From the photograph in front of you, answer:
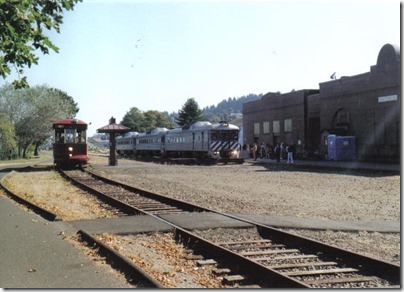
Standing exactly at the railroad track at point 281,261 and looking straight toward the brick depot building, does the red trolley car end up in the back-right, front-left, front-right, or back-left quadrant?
front-left

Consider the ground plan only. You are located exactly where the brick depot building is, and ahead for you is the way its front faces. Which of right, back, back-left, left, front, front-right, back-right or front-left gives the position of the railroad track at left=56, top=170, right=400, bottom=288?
front-left

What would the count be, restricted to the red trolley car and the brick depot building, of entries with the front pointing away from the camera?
0

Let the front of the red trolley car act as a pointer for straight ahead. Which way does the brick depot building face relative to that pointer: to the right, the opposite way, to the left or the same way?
to the right

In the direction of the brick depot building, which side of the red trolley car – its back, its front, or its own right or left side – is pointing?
left

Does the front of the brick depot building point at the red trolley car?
yes

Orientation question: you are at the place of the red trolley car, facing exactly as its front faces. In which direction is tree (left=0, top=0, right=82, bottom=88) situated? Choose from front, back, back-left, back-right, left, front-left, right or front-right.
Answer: front

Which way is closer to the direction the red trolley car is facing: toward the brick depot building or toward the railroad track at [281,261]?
the railroad track

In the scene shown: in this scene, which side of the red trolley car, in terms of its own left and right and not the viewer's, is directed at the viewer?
front

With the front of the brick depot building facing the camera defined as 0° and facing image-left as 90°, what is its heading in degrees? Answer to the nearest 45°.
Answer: approximately 45°

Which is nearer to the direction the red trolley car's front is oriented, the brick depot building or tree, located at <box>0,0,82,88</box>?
the tree

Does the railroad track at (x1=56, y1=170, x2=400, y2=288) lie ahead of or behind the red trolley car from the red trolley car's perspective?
ahead
